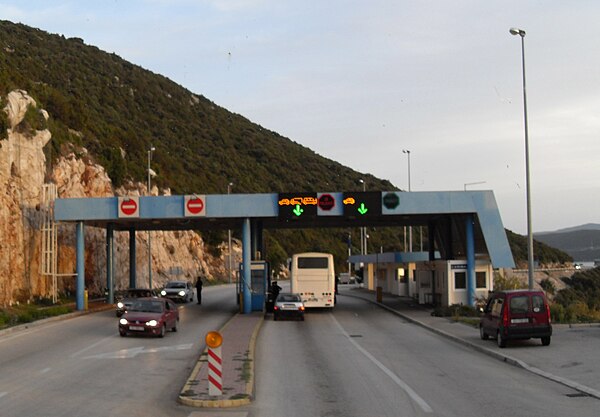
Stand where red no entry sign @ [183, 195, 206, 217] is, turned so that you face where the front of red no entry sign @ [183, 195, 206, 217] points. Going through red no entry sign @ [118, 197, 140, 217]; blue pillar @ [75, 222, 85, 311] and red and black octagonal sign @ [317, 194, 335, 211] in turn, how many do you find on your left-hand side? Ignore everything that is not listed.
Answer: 1

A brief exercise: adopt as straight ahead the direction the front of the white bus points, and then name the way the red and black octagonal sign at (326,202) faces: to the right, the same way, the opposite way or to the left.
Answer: the opposite way

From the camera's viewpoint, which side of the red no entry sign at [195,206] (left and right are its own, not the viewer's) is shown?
front

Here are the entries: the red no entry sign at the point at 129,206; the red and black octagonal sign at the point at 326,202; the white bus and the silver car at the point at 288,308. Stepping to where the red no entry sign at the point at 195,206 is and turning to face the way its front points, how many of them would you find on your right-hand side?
1

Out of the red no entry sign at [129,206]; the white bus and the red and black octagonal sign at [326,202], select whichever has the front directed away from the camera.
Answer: the white bus

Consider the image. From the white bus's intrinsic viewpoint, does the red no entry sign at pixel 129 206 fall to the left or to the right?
on its left

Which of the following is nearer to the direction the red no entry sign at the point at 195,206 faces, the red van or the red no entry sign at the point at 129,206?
the red van

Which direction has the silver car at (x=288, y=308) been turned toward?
away from the camera

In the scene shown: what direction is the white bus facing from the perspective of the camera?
away from the camera

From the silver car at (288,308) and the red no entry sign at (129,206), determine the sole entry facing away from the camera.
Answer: the silver car
